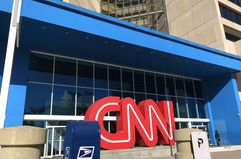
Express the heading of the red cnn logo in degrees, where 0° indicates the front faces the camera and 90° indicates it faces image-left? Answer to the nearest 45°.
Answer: approximately 315°

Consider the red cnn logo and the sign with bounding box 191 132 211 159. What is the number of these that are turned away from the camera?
0

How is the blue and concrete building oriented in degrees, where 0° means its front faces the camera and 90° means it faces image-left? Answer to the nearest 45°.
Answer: approximately 315°

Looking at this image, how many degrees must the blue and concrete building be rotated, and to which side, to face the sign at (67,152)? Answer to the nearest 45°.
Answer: approximately 45° to its right

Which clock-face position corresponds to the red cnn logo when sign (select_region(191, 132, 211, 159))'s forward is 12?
The red cnn logo is roughly at 5 o'clock from the sign.

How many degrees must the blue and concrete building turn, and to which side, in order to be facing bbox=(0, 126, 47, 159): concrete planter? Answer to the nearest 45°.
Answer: approximately 45° to its right

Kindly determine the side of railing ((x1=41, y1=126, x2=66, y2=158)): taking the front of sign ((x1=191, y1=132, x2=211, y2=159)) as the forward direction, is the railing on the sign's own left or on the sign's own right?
on the sign's own right

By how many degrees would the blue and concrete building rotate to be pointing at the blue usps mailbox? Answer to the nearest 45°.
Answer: approximately 45° to its right

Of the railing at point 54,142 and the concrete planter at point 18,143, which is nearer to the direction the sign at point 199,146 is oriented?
the concrete planter

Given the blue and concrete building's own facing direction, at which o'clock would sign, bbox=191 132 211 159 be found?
The sign is roughly at 1 o'clock from the blue and concrete building.

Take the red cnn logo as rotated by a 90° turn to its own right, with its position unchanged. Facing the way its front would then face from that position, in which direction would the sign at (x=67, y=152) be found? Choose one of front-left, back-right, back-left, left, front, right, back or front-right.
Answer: front-left

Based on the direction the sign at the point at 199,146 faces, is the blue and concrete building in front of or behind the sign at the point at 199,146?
behind

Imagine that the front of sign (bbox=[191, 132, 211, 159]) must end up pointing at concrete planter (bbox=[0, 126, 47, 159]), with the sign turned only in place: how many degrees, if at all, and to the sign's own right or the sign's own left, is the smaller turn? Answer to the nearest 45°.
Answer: approximately 45° to the sign's own right

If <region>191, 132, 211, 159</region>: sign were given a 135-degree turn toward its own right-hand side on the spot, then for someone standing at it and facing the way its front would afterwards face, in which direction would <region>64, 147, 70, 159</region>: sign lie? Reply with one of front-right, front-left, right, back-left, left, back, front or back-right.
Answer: left
